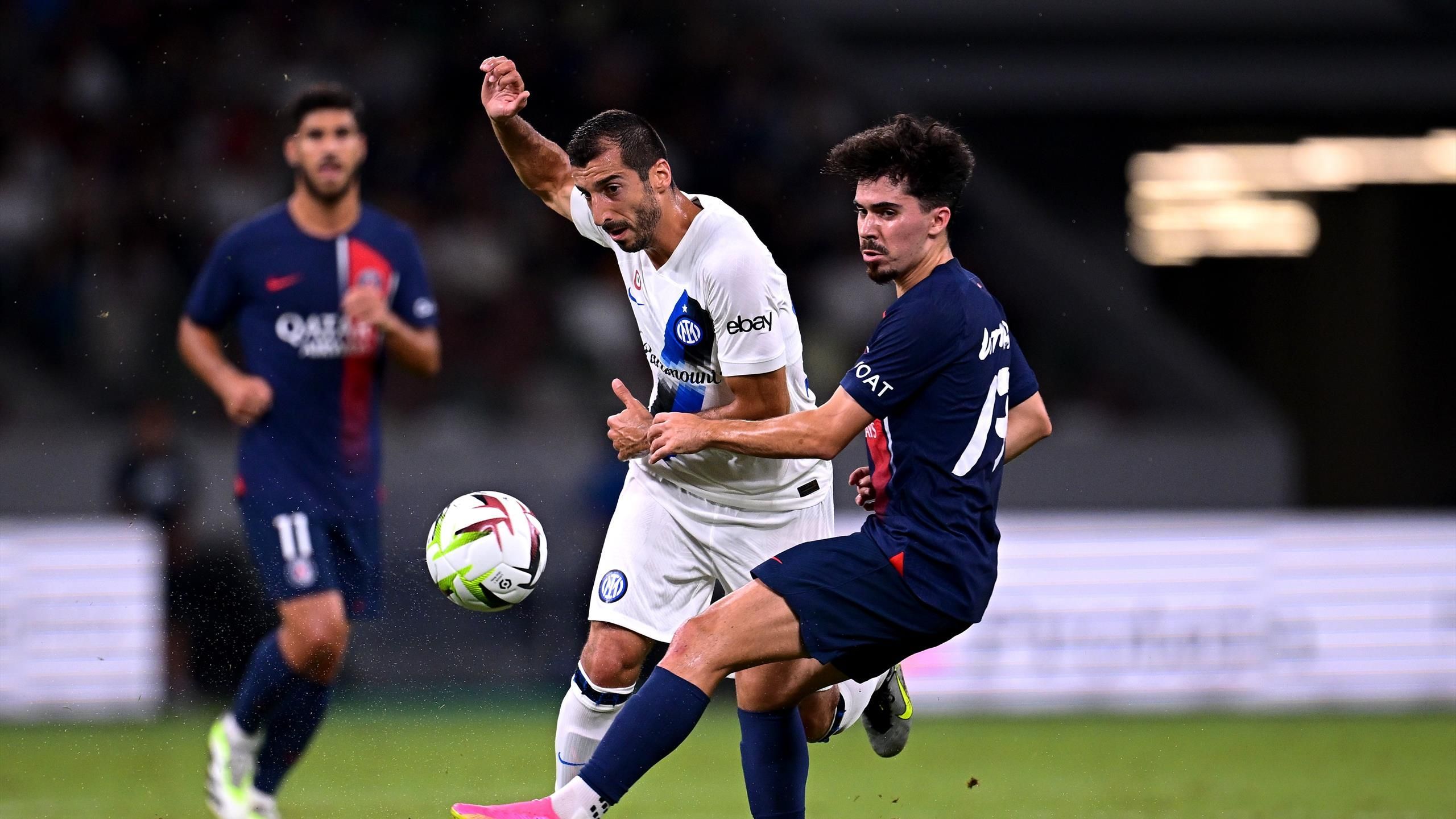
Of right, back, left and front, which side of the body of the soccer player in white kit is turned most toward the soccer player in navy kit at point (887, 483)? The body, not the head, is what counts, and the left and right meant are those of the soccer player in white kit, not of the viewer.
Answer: left

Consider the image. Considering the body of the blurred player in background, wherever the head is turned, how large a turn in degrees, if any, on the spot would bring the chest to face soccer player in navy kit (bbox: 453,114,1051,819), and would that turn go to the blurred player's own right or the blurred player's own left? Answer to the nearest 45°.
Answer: approximately 45° to the blurred player's own left

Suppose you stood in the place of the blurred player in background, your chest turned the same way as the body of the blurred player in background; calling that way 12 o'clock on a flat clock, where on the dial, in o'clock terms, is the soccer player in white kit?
The soccer player in white kit is roughly at 11 o'clock from the blurred player in background.

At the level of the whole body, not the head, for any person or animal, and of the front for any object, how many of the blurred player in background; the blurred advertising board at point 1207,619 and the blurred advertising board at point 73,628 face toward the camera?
3

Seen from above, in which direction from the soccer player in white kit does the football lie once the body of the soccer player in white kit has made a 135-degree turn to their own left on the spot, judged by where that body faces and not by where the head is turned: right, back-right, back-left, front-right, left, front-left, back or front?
back

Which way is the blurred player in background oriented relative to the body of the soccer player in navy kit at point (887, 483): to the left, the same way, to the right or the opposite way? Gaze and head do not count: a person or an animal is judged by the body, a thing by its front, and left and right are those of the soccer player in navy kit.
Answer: to the left

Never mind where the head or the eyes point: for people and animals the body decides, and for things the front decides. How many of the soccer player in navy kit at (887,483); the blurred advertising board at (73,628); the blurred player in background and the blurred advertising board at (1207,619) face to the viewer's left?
1

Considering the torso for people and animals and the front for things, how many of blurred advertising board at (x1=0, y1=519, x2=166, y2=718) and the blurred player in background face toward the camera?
2

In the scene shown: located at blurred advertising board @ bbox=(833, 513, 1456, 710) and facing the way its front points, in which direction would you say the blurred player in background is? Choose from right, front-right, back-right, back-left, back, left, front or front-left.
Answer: front-right

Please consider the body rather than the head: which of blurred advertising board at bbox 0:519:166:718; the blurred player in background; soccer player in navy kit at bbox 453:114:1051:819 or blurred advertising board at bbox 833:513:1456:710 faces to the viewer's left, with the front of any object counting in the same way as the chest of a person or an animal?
the soccer player in navy kit

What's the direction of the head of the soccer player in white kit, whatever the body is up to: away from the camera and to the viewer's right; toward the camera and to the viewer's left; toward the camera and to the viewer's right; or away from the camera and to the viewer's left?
toward the camera and to the viewer's left

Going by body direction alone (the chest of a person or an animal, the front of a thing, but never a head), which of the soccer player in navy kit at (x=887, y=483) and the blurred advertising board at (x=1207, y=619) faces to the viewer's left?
the soccer player in navy kit

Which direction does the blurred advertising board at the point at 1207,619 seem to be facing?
toward the camera

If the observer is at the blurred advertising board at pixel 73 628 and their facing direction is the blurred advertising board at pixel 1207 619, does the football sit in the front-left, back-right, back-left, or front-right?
front-right

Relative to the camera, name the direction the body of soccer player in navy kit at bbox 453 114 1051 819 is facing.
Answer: to the viewer's left

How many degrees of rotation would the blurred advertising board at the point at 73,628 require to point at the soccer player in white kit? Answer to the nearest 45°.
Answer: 0° — it already faces them

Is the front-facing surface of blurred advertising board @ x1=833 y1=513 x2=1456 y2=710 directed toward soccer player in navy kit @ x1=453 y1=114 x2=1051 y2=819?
yes

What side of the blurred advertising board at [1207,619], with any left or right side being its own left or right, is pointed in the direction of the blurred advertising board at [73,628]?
right

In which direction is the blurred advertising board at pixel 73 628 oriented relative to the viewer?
toward the camera
